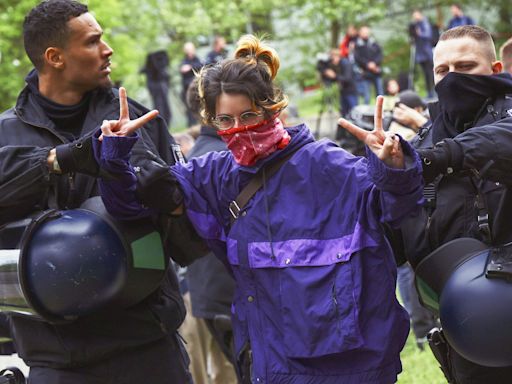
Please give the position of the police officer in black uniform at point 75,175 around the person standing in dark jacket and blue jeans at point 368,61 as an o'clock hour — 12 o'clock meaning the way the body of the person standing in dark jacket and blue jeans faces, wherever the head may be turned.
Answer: The police officer in black uniform is roughly at 12 o'clock from the person standing in dark jacket and blue jeans.

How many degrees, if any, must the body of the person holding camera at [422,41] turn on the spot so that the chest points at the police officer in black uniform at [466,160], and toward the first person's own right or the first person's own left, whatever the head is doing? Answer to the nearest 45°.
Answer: approximately 45° to the first person's own left

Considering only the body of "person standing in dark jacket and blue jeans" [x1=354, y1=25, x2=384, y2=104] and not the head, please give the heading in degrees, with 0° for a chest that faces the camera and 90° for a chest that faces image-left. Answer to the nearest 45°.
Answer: approximately 0°

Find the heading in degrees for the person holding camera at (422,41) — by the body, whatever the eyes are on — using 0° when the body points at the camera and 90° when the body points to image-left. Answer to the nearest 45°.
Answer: approximately 45°

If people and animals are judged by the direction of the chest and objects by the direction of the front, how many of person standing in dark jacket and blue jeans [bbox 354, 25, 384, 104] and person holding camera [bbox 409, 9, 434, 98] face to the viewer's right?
0

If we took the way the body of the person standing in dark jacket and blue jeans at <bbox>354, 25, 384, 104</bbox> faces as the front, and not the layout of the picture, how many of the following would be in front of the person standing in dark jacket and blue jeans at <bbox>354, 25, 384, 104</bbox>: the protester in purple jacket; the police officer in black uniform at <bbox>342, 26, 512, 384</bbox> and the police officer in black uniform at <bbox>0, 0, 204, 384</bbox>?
3

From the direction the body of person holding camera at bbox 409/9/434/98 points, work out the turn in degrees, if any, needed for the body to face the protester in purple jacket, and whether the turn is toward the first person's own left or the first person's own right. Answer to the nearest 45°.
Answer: approximately 45° to the first person's own left

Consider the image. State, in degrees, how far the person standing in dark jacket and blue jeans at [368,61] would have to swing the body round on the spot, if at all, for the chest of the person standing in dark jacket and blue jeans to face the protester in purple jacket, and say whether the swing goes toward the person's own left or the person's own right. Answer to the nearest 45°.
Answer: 0° — they already face them

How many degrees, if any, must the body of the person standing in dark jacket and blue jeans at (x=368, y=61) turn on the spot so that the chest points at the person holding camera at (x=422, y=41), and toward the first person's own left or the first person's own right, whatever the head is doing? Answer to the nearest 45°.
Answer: approximately 135° to the first person's own left

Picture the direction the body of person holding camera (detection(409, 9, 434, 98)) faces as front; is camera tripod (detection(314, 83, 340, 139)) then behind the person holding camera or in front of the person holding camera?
in front
